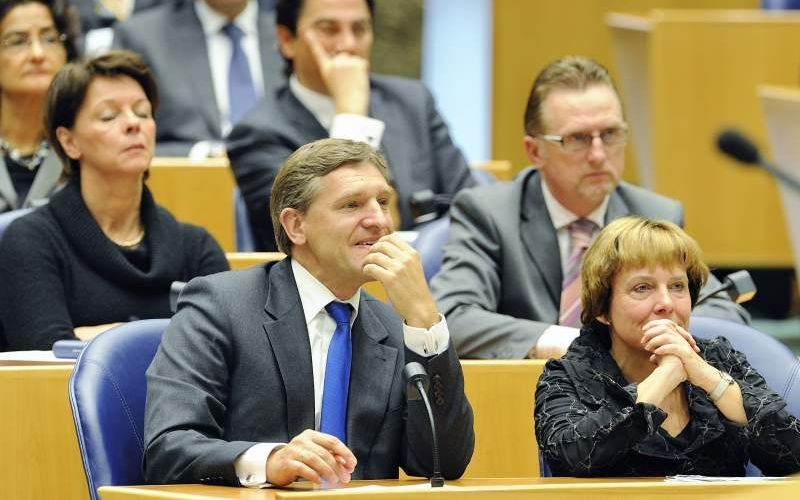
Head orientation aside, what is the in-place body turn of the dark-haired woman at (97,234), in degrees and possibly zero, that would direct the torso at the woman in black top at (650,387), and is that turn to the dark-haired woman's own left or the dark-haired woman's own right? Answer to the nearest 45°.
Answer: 0° — they already face them

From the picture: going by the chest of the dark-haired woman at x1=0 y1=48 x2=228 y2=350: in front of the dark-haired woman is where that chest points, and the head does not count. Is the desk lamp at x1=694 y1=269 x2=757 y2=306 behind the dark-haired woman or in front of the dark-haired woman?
in front

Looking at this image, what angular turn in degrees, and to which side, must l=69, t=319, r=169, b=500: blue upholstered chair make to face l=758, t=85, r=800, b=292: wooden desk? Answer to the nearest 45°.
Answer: approximately 90° to its left

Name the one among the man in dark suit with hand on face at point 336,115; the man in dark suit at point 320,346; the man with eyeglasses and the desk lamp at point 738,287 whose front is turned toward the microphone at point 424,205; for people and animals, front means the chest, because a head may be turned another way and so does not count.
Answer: the man in dark suit with hand on face

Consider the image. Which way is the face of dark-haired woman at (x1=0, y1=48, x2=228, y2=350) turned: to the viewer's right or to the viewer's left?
to the viewer's right

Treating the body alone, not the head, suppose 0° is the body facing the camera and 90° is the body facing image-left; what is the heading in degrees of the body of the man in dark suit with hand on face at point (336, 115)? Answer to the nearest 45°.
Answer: approximately 315°

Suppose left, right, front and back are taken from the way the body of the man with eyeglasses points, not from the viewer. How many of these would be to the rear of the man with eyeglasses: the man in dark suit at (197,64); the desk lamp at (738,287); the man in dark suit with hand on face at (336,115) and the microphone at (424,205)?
3

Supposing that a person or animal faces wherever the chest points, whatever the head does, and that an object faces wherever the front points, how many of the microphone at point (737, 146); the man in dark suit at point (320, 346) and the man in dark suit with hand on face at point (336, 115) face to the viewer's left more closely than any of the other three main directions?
1

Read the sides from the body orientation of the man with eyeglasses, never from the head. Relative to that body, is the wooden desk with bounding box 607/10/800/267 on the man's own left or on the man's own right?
on the man's own left

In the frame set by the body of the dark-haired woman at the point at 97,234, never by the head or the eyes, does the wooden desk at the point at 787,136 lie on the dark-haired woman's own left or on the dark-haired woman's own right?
on the dark-haired woman's own left

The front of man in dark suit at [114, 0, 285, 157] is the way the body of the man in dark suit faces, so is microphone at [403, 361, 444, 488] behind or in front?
in front
